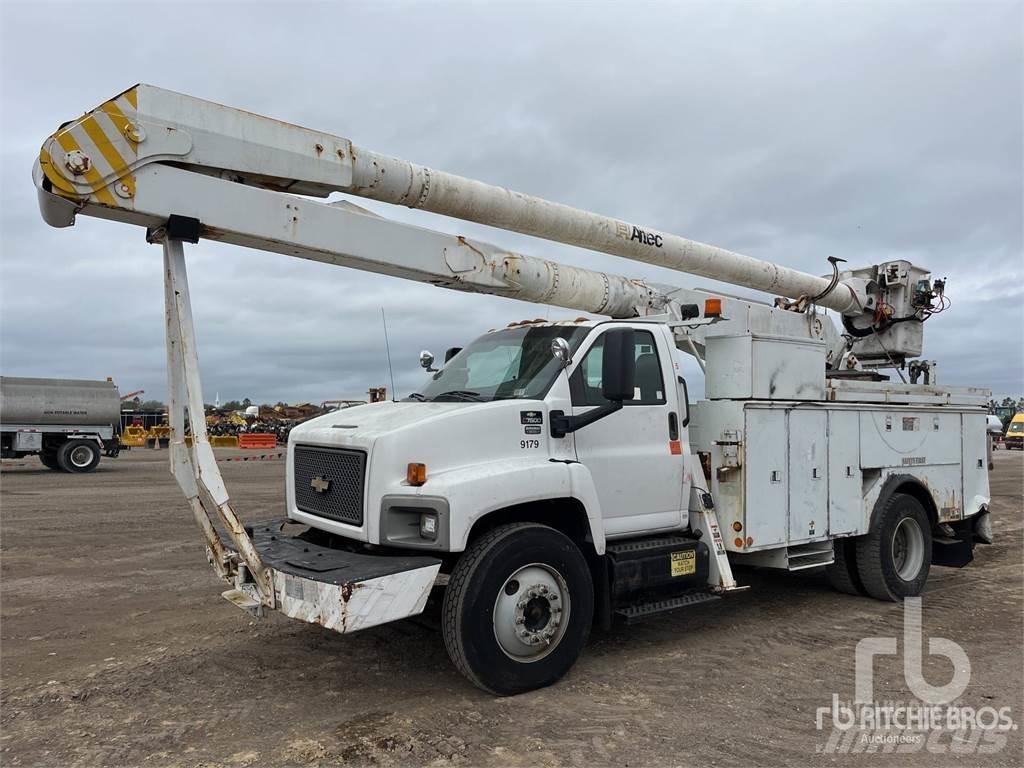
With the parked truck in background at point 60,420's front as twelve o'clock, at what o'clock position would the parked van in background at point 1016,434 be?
the parked van in background at point 1016,434 is roughly at 6 o'clock from the parked truck in background at point 60,420.

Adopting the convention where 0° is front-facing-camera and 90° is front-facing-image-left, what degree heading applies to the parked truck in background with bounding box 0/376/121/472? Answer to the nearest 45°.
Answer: approximately 90°
